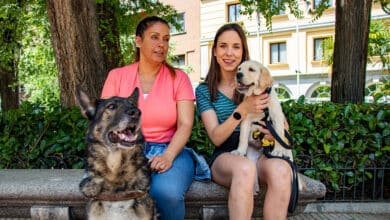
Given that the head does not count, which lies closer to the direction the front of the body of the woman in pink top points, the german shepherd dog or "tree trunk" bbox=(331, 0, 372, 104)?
the german shepherd dog

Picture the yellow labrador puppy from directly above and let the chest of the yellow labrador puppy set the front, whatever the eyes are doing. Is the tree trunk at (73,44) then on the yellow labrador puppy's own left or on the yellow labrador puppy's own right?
on the yellow labrador puppy's own right

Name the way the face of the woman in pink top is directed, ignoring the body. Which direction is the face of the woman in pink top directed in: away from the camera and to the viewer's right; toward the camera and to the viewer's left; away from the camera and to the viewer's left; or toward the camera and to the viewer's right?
toward the camera and to the viewer's right

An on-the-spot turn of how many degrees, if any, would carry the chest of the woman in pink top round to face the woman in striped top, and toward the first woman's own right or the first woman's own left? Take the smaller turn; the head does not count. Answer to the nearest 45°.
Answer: approximately 90° to the first woman's own left

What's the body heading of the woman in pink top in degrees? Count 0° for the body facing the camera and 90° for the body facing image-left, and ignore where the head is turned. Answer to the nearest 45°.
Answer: approximately 0°

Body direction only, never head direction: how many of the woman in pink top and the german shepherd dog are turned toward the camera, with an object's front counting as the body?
2

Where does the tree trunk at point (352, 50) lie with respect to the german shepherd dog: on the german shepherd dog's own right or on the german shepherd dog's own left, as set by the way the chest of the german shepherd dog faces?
on the german shepherd dog's own left
